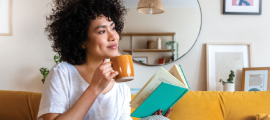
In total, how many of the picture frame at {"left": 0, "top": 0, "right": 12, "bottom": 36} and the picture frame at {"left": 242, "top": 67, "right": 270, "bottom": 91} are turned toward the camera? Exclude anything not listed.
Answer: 2

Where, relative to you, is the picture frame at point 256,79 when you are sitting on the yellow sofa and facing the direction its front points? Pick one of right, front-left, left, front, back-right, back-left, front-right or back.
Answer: back-left

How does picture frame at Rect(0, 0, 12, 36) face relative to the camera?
toward the camera

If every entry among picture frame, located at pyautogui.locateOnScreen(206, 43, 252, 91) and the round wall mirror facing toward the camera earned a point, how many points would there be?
2

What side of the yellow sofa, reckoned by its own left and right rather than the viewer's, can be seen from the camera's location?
front

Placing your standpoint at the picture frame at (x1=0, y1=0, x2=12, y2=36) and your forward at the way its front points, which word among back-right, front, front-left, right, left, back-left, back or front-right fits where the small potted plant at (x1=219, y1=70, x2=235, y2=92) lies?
front-left

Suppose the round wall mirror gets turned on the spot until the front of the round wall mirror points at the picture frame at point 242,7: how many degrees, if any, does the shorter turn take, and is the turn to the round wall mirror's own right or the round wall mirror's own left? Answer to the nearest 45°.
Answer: approximately 90° to the round wall mirror's own left

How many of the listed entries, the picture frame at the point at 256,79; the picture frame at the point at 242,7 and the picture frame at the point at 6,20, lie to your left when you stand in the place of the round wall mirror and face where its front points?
2
